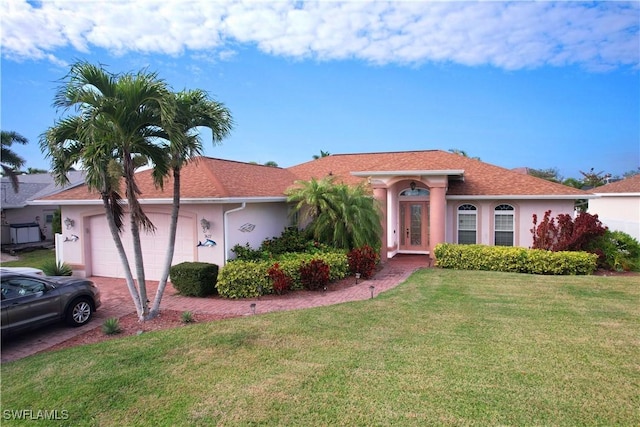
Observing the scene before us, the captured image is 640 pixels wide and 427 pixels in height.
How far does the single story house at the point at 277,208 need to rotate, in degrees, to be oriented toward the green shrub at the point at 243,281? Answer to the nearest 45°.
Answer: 0° — it already faces it

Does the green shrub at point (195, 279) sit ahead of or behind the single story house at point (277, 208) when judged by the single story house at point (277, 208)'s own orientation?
ahead

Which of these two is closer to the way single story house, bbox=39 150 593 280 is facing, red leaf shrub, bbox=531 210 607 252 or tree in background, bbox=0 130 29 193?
the red leaf shrub

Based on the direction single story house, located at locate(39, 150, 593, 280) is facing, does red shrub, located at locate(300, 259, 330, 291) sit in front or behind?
in front

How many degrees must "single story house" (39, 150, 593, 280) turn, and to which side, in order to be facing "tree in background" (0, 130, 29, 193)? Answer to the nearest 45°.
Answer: approximately 135° to its right

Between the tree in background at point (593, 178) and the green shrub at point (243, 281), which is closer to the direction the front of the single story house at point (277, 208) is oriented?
the green shrub

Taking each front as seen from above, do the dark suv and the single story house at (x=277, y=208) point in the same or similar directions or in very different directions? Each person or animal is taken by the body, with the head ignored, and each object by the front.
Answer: very different directions

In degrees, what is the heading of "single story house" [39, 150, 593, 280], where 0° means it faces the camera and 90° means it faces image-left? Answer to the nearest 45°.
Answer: approximately 0°

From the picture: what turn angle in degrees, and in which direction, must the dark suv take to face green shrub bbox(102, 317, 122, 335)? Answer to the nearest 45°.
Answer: approximately 90° to its right

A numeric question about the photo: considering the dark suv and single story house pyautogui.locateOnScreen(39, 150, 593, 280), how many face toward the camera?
1

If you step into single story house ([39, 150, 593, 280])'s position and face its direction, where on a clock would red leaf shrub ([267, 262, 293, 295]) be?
The red leaf shrub is roughly at 12 o'clock from the single story house.

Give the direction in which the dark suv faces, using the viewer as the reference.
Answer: facing away from the viewer and to the right of the viewer

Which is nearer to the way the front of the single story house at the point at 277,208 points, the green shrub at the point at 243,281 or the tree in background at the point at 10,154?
the green shrub
